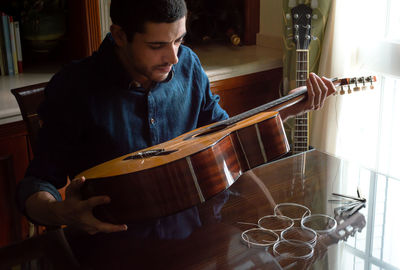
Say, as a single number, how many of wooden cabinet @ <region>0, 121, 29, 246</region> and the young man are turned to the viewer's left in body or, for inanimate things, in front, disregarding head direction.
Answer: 0

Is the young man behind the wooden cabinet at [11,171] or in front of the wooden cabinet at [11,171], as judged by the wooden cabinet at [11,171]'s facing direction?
in front

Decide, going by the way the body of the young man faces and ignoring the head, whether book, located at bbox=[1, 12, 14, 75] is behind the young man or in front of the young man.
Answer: behind

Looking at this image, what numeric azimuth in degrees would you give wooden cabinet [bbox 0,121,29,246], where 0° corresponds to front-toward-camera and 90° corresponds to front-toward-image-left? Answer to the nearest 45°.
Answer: approximately 315°
